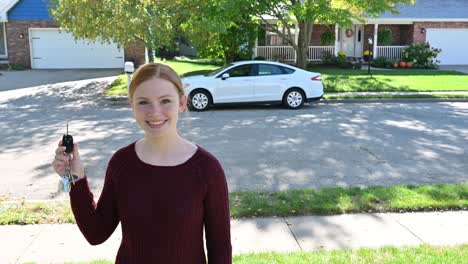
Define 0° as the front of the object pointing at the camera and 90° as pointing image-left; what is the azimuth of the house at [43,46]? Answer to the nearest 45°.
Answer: approximately 0°

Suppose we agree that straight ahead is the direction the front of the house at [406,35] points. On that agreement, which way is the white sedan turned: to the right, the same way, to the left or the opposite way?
to the right

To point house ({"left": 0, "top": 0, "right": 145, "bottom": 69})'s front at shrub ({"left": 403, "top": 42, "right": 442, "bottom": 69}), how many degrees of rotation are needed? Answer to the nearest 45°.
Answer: approximately 90° to its left

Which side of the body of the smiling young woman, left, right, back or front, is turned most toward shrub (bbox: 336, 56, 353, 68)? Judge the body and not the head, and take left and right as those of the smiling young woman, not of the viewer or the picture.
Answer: back

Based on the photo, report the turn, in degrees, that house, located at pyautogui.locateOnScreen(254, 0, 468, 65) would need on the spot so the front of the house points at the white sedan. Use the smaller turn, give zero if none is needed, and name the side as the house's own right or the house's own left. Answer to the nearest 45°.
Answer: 0° — it already faces it

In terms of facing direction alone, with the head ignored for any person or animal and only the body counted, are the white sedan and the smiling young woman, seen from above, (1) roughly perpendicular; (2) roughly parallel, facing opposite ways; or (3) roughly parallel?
roughly perpendicular

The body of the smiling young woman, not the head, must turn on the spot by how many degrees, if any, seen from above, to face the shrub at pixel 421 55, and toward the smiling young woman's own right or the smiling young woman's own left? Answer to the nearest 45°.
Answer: approximately 135° to the smiling young woman's own left

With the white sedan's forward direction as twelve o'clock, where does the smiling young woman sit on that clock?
The smiling young woman is roughly at 9 o'clock from the white sedan.

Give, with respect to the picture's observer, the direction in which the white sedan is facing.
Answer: facing to the left of the viewer

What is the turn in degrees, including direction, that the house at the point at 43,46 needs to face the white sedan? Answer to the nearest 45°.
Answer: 0° — it already faces it
